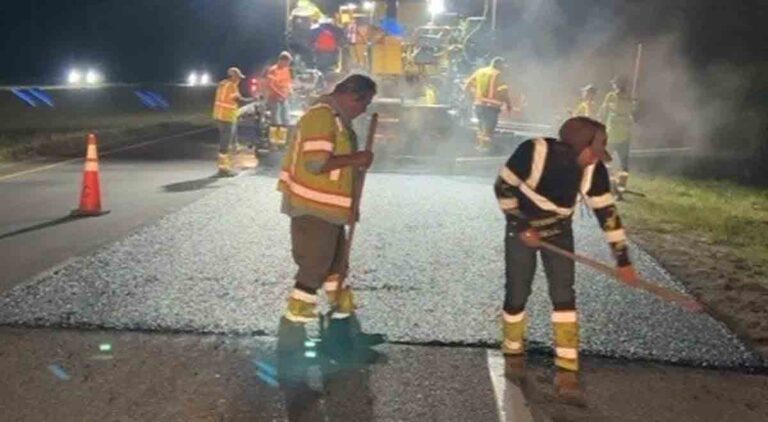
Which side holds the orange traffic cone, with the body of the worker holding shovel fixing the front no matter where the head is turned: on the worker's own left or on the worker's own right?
on the worker's own left

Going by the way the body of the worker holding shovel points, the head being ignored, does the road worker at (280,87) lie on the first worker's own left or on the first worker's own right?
on the first worker's own left

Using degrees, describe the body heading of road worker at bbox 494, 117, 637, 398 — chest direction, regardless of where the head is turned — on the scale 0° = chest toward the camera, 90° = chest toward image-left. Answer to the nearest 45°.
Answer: approximately 315°

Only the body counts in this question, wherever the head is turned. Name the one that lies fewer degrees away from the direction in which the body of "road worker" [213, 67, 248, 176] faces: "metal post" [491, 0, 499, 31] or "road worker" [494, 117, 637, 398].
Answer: the metal post

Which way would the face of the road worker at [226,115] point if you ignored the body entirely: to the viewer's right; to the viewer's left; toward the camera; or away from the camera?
to the viewer's right

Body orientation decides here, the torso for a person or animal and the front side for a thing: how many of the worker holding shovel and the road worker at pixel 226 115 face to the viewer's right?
2

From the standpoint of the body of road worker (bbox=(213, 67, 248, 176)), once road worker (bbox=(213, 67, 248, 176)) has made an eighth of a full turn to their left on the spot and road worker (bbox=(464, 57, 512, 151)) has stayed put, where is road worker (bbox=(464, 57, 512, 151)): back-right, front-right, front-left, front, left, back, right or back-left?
front-right

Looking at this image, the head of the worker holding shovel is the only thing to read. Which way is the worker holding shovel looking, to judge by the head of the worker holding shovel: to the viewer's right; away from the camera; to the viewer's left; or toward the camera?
to the viewer's right

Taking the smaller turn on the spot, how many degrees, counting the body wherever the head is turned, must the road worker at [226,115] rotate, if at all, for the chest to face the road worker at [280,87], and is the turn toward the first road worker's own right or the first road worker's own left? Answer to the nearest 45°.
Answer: approximately 45° to the first road worker's own left

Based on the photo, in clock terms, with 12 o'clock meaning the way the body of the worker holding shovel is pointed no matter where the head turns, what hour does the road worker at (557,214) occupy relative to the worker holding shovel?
The road worker is roughly at 12 o'clock from the worker holding shovel.

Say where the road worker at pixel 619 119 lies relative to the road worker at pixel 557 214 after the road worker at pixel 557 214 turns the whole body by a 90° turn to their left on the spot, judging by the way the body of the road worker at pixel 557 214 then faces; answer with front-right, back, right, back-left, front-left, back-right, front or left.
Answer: front-left

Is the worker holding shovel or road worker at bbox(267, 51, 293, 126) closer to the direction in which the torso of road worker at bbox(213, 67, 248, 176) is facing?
the road worker

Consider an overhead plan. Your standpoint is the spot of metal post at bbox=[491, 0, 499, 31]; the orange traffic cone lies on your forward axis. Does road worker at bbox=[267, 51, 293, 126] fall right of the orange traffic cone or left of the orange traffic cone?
right

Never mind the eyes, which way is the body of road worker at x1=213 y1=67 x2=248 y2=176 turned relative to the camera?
to the viewer's right

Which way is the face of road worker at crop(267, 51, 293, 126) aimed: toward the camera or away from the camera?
toward the camera

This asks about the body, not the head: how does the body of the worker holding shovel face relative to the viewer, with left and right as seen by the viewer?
facing to the right of the viewer
